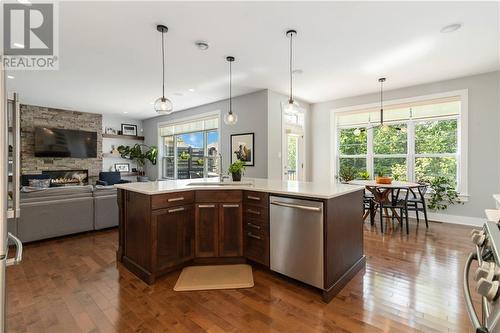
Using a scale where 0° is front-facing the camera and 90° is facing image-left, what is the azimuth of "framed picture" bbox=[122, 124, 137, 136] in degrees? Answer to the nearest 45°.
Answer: approximately 0°

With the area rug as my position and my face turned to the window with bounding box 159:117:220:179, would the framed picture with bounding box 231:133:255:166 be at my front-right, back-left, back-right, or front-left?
front-right

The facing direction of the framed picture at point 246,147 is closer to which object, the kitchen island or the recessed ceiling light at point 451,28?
the kitchen island

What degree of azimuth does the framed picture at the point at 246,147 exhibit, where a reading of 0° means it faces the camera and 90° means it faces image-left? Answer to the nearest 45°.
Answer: approximately 45°

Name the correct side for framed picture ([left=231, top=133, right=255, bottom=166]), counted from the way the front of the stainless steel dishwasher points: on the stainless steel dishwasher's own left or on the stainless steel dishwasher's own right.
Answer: on the stainless steel dishwasher's own right

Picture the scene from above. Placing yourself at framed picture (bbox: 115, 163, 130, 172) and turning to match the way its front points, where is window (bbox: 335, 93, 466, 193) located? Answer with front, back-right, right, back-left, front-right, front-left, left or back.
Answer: front-left

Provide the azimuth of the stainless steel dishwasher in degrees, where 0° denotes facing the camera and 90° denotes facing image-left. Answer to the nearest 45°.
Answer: approximately 45°

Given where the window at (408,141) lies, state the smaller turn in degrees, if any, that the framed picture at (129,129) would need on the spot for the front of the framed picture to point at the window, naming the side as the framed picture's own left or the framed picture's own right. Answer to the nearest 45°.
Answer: approximately 45° to the framed picture's own left

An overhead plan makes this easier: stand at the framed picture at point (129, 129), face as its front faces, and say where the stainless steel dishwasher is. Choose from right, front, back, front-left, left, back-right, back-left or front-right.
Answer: front

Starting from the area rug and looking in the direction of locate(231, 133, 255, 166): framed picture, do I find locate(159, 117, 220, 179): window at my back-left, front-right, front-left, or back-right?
front-left

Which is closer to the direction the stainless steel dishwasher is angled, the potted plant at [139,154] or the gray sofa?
the gray sofa

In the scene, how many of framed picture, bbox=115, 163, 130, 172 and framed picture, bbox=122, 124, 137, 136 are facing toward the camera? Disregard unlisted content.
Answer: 2

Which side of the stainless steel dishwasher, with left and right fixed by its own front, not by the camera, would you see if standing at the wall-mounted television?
right

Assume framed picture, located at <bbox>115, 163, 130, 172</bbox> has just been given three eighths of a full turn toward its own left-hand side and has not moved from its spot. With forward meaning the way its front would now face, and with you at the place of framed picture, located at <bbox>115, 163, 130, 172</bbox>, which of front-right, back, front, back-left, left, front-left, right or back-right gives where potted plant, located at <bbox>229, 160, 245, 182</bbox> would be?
back-right

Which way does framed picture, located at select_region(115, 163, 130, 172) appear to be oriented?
toward the camera

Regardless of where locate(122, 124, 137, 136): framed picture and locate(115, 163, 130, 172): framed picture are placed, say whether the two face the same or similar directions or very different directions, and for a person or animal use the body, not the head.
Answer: same or similar directions
